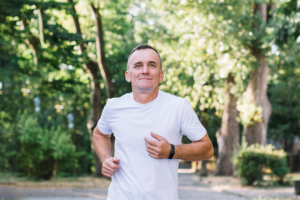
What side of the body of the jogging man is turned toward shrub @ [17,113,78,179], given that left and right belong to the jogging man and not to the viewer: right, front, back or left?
back

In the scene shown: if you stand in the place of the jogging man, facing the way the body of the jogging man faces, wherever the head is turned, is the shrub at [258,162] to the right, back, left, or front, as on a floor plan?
back

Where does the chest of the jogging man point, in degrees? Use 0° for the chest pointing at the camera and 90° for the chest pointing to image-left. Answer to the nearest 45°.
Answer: approximately 0°
